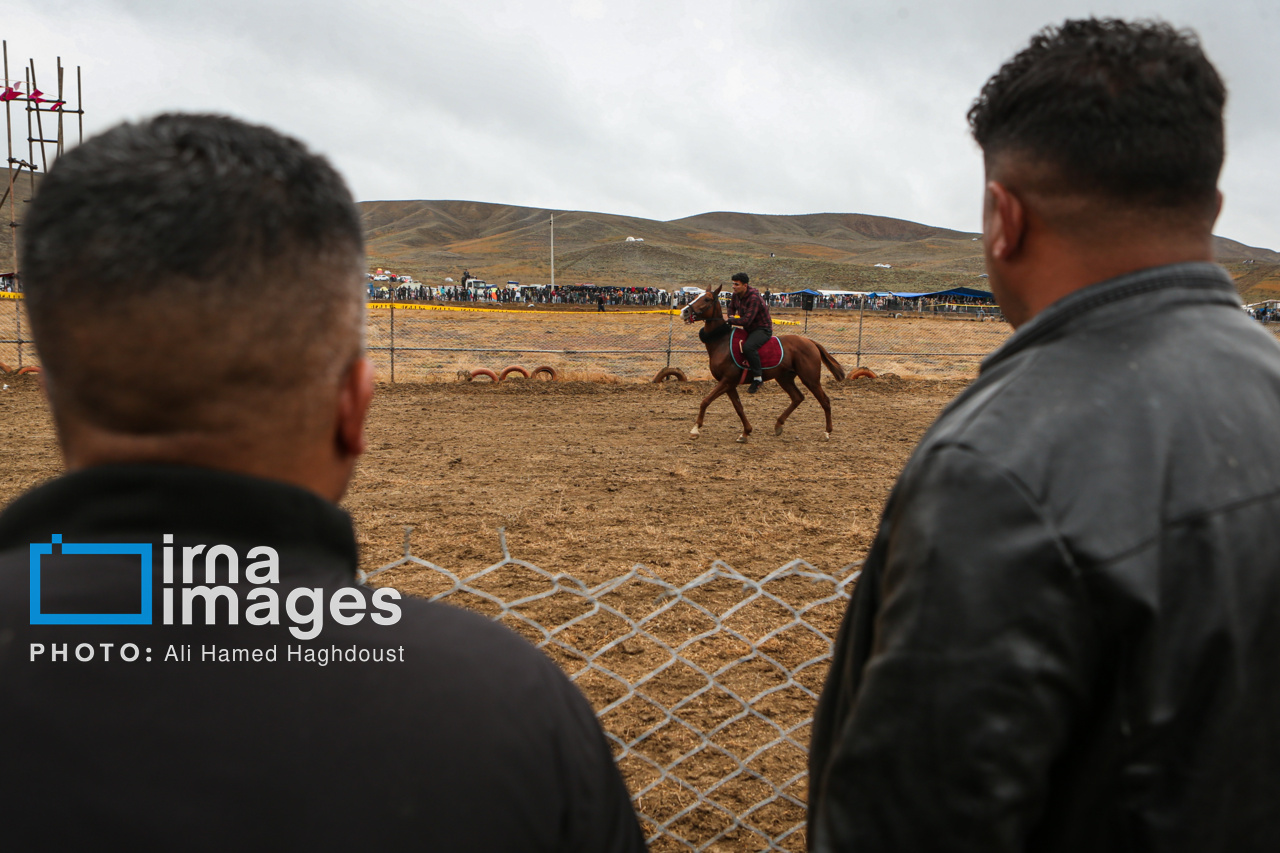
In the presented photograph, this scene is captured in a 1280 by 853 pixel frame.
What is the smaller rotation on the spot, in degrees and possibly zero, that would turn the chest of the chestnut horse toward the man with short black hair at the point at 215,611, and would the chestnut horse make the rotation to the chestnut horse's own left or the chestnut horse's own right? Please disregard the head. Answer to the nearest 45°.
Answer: approximately 90° to the chestnut horse's own left

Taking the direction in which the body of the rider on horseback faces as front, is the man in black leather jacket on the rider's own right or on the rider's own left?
on the rider's own left

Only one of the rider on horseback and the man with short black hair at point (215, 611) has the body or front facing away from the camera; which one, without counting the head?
the man with short black hair

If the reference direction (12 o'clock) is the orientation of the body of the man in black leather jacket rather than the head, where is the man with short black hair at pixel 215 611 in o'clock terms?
The man with short black hair is roughly at 9 o'clock from the man in black leather jacket.

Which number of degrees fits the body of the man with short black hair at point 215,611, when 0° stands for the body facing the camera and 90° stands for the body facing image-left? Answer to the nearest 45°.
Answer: approximately 180°

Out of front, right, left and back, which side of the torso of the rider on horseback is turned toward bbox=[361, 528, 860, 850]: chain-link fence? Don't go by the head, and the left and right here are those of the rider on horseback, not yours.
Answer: left

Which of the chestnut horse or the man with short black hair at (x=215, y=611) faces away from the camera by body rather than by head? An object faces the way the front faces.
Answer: the man with short black hair

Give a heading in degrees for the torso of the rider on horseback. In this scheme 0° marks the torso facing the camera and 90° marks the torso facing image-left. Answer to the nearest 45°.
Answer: approximately 90°

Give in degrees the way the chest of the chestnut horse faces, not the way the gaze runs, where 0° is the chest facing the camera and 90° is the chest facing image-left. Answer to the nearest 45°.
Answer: approximately 90°

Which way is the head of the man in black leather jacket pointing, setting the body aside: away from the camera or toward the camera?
away from the camera

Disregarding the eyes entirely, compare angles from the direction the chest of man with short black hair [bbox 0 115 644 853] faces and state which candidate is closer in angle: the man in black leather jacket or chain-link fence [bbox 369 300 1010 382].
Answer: the chain-link fence
